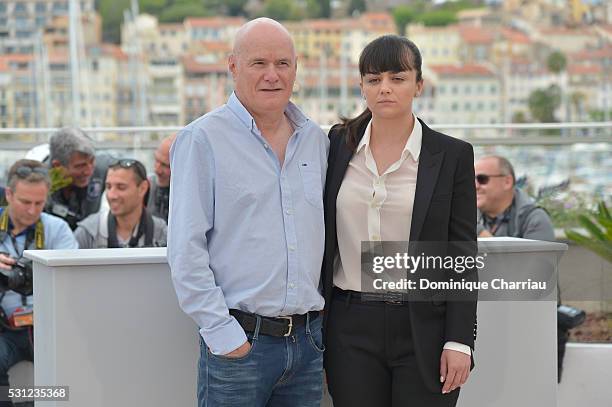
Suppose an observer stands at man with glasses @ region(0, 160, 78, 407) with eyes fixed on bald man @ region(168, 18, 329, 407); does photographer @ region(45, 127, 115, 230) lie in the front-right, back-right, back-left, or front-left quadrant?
back-left

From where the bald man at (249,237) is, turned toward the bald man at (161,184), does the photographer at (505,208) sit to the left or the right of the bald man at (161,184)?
right

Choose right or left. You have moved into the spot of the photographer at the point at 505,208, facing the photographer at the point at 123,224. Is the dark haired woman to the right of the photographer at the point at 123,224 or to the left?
left

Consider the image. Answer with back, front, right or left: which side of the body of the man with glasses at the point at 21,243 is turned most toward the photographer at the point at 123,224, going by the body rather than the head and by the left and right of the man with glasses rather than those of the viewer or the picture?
left
